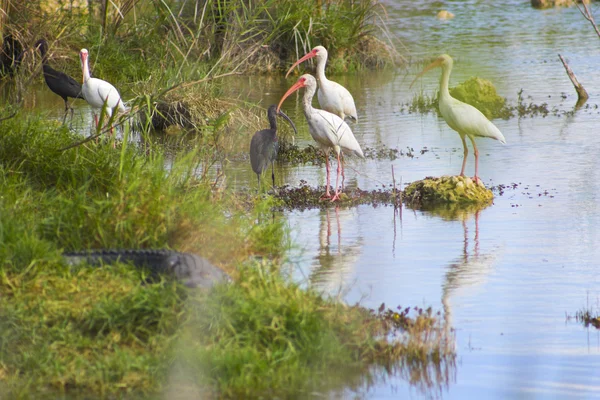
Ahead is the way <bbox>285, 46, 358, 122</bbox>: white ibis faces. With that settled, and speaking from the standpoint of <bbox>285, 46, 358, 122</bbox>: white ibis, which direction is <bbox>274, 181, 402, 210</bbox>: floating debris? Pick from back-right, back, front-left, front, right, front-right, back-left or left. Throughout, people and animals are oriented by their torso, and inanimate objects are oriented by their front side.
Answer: left

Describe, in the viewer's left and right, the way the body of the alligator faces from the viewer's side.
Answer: facing to the right of the viewer

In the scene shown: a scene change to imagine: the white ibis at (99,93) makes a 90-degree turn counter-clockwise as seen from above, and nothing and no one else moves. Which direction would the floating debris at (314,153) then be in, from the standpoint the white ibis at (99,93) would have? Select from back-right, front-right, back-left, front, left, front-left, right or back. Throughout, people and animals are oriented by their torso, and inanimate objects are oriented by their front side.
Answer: front-left

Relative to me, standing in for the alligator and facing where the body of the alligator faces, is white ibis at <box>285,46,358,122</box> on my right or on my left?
on my left

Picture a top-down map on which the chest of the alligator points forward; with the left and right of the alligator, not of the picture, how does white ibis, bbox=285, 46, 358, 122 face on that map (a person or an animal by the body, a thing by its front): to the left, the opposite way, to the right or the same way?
the opposite way

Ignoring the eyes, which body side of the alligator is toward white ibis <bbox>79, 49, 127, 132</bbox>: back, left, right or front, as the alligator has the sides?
left

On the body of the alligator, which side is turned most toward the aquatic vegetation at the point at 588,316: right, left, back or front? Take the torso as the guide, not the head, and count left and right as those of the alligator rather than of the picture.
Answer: front

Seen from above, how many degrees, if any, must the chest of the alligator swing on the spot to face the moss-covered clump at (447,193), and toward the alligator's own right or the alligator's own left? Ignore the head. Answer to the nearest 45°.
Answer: approximately 45° to the alligator's own left

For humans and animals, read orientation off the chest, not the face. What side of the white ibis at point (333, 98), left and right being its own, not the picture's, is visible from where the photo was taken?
left

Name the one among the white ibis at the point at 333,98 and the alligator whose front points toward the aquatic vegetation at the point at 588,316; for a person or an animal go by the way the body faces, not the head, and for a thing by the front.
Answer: the alligator

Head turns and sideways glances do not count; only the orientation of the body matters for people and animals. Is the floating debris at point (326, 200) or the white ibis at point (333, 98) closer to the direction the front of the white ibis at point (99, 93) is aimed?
the floating debris

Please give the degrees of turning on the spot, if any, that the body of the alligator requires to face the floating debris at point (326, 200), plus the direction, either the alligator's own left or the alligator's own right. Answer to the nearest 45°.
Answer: approximately 45° to the alligator's own left

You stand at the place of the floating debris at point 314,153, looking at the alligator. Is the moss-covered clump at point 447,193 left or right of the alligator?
left
